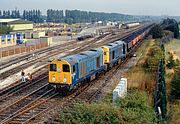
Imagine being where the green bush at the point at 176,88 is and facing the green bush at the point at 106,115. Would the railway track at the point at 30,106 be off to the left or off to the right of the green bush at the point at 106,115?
right

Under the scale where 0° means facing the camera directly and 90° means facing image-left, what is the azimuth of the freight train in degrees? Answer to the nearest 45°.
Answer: approximately 45°

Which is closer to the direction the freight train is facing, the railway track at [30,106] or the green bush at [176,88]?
the railway track

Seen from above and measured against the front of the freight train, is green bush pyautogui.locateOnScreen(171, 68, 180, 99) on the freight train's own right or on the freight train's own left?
on the freight train's own left

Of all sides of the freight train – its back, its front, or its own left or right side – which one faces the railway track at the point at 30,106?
front
